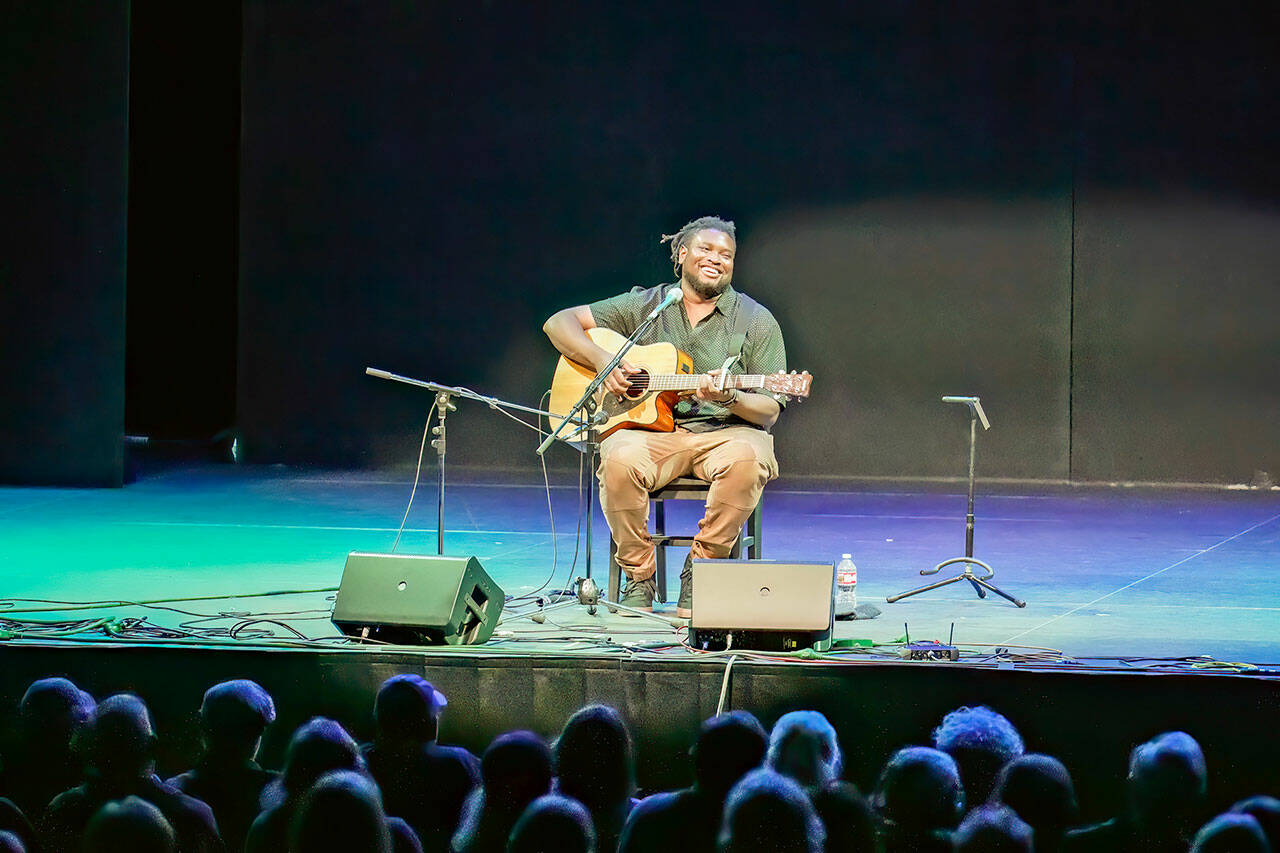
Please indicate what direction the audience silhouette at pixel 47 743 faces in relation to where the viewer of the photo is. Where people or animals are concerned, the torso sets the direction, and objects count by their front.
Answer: facing away from the viewer and to the right of the viewer

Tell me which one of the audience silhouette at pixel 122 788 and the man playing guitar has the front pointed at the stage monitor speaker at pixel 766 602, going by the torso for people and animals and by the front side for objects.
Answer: the man playing guitar

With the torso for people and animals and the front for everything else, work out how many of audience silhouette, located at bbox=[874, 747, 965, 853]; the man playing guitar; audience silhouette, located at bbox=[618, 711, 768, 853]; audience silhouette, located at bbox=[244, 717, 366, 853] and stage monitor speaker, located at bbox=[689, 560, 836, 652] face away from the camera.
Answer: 4

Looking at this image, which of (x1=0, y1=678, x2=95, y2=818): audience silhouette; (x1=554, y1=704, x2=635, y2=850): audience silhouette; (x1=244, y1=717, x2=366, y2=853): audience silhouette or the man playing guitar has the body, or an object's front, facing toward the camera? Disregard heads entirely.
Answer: the man playing guitar

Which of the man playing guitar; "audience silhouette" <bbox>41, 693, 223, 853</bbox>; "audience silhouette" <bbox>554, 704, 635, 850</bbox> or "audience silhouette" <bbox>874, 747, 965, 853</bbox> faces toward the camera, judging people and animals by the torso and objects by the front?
the man playing guitar

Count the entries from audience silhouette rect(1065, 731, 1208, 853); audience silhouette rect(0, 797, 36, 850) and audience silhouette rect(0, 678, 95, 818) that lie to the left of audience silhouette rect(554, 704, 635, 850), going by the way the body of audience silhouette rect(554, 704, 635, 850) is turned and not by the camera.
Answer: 2

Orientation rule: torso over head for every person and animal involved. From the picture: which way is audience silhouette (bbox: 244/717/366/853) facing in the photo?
away from the camera

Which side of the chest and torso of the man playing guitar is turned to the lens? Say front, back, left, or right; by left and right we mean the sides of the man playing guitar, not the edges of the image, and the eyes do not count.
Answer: front

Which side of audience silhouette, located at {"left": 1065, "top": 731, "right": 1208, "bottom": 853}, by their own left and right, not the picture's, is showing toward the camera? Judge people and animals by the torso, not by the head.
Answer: back

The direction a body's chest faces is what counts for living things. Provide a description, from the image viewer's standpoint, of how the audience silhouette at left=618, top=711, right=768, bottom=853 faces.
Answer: facing away from the viewer

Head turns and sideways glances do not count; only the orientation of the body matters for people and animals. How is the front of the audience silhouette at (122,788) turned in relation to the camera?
facing away from the viewer

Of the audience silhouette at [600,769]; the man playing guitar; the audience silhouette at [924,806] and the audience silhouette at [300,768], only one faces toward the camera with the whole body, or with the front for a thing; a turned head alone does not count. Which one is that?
the man playing guitar

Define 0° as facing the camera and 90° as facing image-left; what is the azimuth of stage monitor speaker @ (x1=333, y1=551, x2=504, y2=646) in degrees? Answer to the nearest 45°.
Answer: approximately 225°

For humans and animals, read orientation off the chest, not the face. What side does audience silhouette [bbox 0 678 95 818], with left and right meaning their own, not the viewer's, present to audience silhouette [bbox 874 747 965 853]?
right

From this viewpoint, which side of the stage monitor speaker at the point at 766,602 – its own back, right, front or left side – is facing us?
back

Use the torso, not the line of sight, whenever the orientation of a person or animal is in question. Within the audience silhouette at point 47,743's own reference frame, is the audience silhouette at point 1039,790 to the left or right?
on their right

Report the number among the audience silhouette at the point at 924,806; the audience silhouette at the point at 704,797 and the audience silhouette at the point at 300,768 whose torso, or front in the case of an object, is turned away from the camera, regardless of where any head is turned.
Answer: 3
